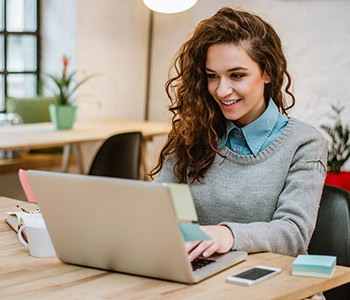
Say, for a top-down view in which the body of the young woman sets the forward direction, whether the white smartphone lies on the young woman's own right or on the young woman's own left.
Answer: on the young woman's own left

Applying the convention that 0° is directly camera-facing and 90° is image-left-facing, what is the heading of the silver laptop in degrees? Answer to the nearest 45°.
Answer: approximately 225°

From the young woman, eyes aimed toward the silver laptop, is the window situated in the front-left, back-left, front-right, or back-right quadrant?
back-right

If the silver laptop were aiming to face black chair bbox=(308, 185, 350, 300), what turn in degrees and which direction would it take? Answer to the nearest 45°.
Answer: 0° — it already faces it

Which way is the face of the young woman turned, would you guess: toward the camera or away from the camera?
toward the camera

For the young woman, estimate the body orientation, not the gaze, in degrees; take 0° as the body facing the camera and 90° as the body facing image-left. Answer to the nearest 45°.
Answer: approximately 45°

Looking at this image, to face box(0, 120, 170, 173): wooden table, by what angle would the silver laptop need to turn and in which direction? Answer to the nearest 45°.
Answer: approximately 45° to its left

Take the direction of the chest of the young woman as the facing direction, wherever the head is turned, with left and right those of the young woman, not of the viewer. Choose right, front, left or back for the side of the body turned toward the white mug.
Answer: front

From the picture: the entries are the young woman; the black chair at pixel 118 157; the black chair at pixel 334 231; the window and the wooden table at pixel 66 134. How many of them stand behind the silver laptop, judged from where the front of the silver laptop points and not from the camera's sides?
0

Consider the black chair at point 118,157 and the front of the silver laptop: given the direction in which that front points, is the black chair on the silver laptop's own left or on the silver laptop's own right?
on the silver laptop's own left

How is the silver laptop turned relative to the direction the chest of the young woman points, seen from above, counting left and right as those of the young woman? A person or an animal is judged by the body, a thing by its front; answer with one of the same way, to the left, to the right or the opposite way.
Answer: the opposite way

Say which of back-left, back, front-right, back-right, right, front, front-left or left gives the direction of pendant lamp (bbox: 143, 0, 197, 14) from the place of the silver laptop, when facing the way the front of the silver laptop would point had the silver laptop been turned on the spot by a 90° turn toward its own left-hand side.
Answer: front-right
